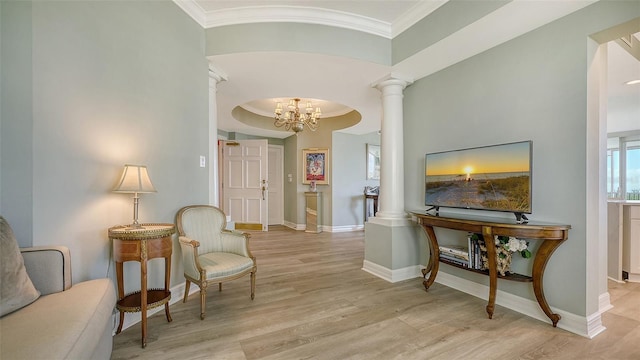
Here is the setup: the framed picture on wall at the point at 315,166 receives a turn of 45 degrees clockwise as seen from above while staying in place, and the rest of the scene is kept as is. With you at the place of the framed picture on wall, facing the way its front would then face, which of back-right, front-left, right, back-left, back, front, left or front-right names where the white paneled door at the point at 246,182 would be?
front-right

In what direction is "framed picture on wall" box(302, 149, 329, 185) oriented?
toward the camera

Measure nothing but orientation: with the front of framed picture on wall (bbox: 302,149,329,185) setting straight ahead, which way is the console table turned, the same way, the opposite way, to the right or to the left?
to the right

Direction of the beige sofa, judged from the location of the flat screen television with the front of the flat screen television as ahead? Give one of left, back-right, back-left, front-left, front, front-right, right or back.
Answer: front

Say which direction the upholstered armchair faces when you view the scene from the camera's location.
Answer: facing the viewer and to the right of the viewer

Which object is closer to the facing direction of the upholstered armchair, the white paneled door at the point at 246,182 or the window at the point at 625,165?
the window

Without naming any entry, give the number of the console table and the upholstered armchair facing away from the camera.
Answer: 0

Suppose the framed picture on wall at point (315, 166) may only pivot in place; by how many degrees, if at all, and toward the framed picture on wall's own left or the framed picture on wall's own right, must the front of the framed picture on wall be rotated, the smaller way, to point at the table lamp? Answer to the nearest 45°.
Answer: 0° — it already faces it

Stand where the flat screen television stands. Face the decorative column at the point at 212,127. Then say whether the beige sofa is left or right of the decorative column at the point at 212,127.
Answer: left

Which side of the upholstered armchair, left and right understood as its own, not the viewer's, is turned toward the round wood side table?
right

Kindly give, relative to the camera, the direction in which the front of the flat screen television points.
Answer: facing the viewer and to the left of the viewer

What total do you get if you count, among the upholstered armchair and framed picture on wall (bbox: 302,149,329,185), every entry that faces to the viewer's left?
0

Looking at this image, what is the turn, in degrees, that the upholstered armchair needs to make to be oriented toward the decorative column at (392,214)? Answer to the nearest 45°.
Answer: approximately 45° to its left

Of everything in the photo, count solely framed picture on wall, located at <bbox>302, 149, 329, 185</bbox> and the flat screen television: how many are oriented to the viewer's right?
0

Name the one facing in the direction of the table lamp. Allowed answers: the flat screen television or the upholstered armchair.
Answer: the flat screen television

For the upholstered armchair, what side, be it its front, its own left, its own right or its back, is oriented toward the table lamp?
right

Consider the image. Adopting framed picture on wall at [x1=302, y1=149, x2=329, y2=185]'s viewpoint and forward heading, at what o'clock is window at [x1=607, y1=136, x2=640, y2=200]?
The window is roughly at 9 o'clock from the framed picture on wall.

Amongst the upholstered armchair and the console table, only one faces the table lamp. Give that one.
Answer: the console table

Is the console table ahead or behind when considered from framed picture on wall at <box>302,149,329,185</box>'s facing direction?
ahead

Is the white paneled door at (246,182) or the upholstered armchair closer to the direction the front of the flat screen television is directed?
the upholstered armchair

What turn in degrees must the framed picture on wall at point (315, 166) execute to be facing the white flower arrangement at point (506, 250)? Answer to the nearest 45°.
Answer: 0° — it already faces it
